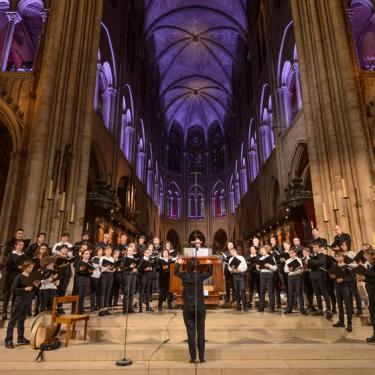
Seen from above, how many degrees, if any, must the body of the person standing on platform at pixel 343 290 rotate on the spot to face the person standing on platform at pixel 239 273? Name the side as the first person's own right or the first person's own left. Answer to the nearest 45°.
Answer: approximately 45° to the first person's own right

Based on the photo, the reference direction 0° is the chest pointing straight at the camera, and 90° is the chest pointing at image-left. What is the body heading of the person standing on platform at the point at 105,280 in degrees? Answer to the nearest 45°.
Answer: approximately 315°

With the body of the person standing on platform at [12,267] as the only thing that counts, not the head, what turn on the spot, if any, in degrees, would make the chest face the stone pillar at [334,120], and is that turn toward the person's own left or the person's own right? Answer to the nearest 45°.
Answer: approximately 45° to the person's own left

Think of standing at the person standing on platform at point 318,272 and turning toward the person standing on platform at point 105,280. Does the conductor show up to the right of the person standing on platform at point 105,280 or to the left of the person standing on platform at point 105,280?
left

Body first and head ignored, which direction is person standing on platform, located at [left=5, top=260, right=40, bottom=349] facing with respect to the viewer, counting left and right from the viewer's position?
facing to the right of the viewer

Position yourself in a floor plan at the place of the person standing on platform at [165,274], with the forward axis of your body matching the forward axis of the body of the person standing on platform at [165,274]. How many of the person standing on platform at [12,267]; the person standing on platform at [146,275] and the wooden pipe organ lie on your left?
1

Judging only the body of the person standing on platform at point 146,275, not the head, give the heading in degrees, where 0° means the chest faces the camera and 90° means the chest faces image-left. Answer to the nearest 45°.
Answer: approximately 315°
